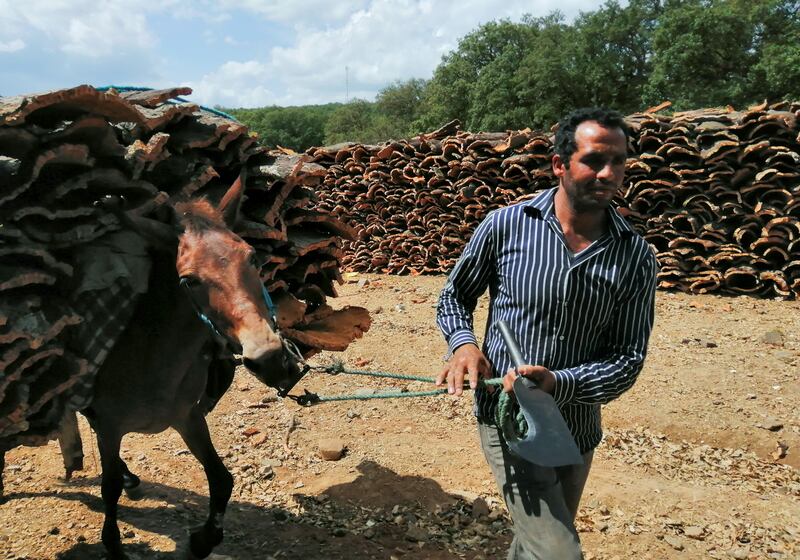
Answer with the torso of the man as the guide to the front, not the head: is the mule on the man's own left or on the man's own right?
on the man's own right

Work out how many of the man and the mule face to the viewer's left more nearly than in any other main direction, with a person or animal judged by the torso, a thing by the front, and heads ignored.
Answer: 0

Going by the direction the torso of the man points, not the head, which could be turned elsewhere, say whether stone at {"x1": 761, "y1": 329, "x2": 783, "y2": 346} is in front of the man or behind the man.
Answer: behind

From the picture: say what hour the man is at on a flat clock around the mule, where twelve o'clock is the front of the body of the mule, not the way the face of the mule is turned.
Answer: The man is roughly at 12 o'clock from the mule.

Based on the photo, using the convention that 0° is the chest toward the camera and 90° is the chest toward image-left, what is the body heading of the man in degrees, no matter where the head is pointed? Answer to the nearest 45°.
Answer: approximately 0°

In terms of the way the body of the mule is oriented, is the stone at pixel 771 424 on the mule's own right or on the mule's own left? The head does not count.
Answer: on the mule's own left

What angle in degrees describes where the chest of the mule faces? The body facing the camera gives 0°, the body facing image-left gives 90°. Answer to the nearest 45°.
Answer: approximately 315°
